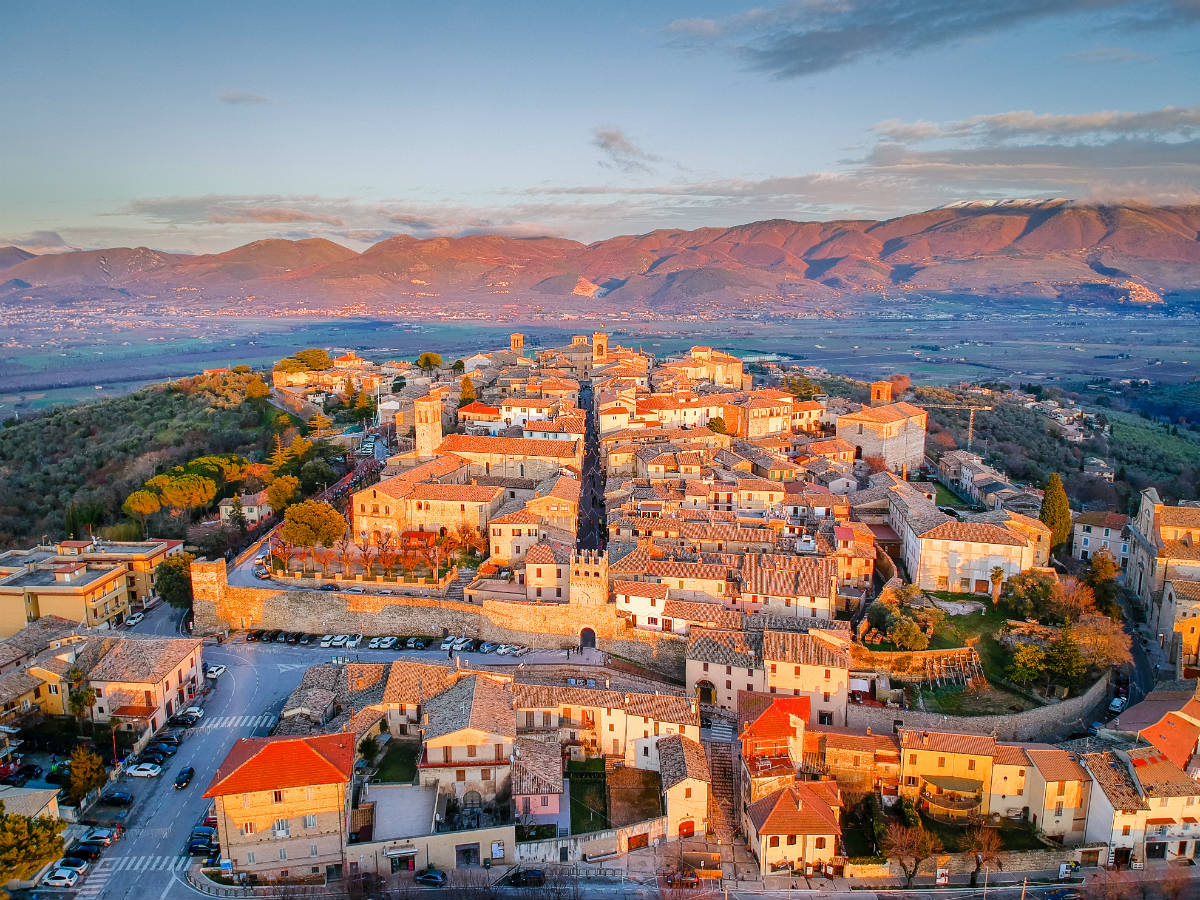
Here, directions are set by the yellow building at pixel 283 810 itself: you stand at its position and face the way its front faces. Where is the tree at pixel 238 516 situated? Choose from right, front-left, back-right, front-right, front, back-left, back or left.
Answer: back

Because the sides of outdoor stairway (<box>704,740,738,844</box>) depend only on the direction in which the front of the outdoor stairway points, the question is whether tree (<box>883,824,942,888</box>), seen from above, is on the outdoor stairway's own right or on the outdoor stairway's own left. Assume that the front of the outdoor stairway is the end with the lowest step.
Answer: on the outdoor stairway's own left

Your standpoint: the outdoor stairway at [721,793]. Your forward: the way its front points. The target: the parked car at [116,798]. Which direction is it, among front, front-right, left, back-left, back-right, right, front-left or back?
right

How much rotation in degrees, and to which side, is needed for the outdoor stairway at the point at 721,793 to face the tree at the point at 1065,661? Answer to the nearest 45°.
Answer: approximately 135° to its left

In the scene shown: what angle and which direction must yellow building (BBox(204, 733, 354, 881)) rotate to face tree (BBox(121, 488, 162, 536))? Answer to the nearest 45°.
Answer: approximately 180°

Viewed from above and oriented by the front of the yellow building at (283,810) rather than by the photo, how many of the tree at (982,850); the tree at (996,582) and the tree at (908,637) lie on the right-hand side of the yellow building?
0

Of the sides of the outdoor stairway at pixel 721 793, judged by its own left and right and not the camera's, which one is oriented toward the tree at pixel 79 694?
right

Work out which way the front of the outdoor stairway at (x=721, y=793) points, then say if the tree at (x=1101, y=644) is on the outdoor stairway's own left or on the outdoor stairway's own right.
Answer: on the outdoor stairway's own left

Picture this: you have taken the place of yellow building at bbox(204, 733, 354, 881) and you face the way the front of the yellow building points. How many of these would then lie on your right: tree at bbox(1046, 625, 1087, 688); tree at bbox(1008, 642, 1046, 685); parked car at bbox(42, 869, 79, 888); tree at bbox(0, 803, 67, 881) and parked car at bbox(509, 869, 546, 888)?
2

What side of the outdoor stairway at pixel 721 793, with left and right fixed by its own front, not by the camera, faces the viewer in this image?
front

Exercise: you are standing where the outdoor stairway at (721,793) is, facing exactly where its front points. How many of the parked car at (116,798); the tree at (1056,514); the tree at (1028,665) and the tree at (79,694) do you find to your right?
2

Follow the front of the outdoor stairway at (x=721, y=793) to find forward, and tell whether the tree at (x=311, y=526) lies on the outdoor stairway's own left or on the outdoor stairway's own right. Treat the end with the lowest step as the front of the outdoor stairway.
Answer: on the outdoor stairway's own right

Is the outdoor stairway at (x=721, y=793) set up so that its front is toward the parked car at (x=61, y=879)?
no

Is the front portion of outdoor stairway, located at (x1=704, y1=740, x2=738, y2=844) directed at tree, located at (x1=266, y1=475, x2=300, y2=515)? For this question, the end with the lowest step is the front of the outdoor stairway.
no

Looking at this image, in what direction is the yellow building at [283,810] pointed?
toward the camera

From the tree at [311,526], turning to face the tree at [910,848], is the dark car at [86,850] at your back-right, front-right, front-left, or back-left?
front-right
